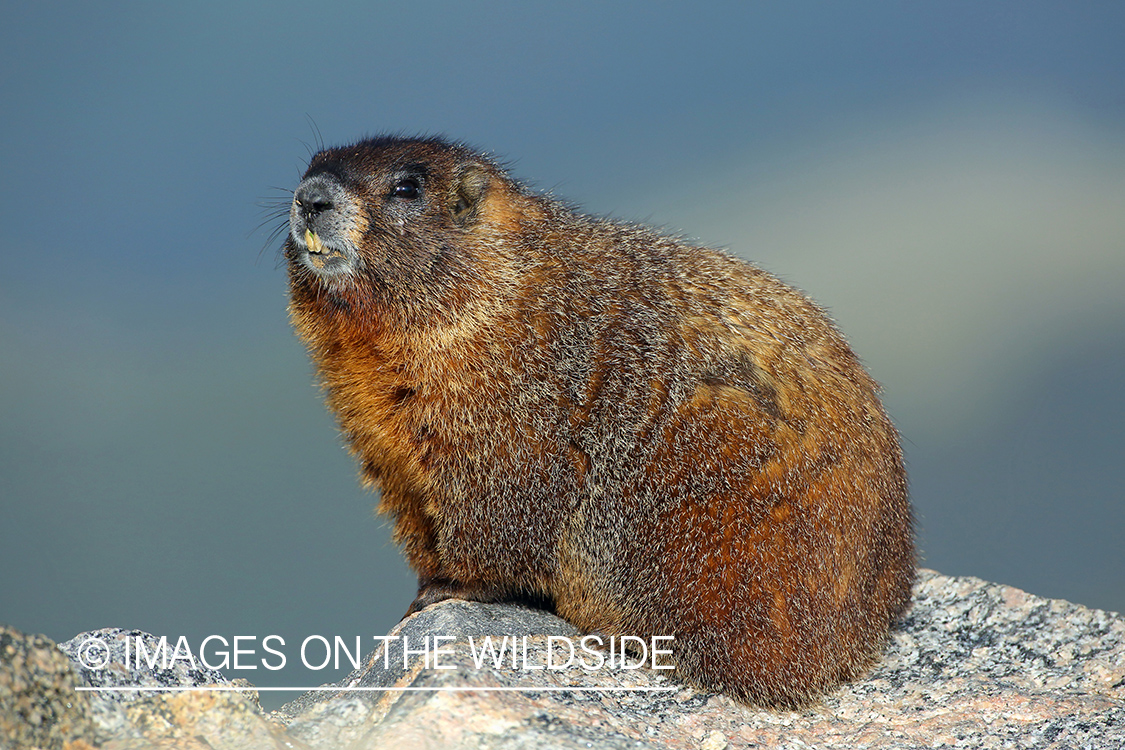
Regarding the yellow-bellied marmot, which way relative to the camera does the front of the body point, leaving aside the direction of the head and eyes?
to the viewer's left
